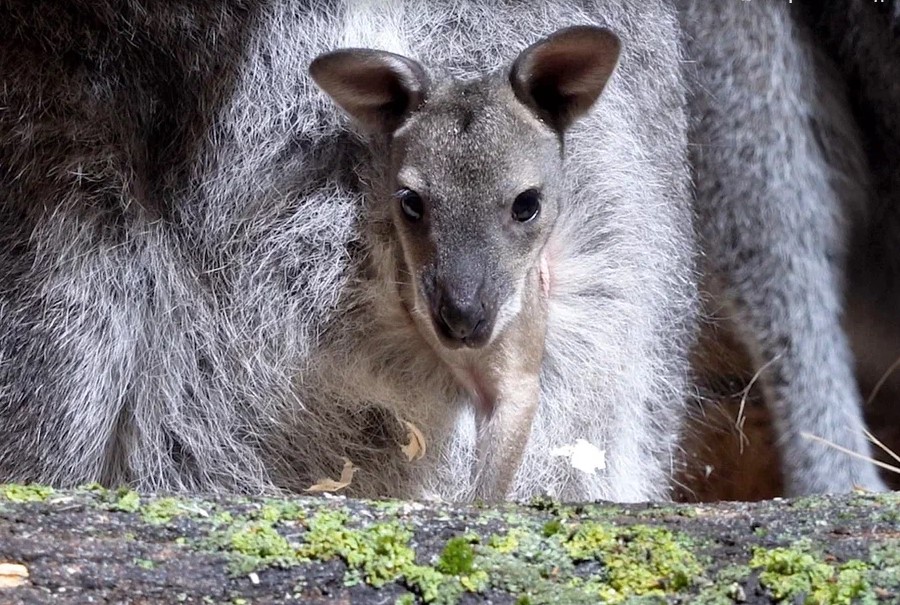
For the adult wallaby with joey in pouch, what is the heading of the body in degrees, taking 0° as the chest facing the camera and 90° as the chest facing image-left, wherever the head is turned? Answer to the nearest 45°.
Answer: approximately 0°

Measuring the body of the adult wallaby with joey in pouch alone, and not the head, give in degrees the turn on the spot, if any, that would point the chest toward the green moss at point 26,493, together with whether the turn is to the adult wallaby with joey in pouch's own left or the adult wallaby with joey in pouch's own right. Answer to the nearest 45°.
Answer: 0° — it already faces it

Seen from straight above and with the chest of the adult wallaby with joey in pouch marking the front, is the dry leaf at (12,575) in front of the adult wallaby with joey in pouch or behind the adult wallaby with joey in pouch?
in front

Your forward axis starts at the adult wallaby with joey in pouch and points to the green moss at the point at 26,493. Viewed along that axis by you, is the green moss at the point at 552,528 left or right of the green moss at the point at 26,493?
left

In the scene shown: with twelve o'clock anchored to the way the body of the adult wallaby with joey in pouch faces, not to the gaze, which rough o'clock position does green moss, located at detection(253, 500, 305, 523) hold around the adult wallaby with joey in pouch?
The green moss is roughly at 12 o'clock from the adult wallaby with joey in pouch.

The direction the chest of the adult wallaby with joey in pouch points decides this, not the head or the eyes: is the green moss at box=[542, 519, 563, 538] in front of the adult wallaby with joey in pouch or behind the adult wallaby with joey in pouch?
in front

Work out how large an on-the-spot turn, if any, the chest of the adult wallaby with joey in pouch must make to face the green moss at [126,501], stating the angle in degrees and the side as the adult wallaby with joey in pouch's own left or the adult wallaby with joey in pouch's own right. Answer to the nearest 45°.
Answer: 0° — it already faces it

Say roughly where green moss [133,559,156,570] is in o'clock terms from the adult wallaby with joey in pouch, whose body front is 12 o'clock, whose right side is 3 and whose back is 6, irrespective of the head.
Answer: The green moss is roughly at 12 o'clock from the adult wallaby with joey in pouch.
